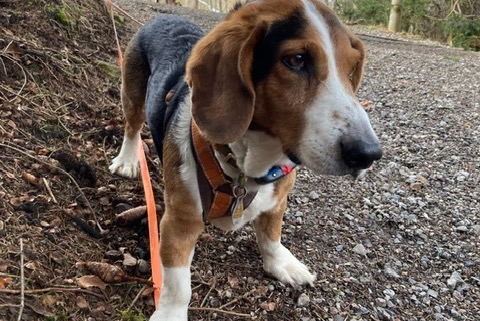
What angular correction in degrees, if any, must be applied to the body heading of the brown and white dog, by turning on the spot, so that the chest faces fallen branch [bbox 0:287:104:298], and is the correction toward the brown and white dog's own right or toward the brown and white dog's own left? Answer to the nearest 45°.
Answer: approximately 135° to the brown and white dog's own right

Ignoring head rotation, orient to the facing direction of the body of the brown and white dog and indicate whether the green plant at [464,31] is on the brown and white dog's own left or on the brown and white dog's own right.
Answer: on the brown and white dog's own left

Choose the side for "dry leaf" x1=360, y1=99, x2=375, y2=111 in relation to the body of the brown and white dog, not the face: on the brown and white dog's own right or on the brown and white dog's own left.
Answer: on the brown and white dog's own left

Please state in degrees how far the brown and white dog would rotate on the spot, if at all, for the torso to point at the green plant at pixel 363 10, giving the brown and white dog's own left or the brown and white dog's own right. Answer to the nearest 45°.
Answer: approximately 135° to the brown and white dog's own left

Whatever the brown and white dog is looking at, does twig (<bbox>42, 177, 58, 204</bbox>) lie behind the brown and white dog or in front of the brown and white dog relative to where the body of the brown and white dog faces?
behind

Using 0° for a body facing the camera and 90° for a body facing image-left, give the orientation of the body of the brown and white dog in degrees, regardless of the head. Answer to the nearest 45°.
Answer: approximately 315°
